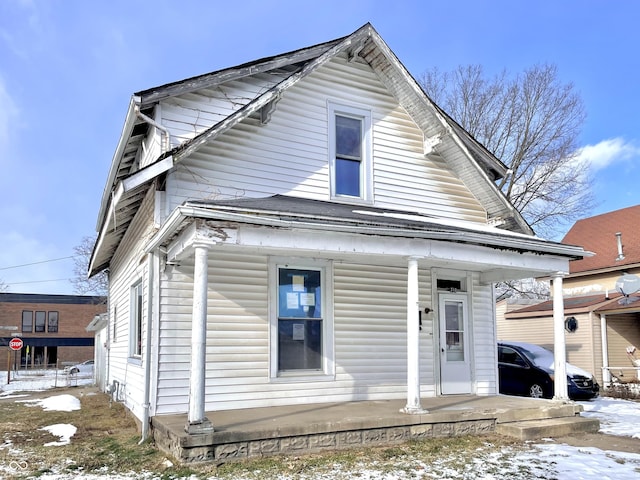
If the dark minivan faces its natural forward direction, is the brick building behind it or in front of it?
behind

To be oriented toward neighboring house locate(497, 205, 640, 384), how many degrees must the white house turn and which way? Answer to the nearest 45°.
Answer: approximately 90° to its left

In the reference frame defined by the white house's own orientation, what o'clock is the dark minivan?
The dark minivan is roughly at 9 o'clock from the white house.

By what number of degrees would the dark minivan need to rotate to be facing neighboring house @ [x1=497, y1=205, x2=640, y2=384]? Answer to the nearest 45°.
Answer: approximately 135° to its left

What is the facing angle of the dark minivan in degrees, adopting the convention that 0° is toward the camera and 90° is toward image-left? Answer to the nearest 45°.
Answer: approximately 315°

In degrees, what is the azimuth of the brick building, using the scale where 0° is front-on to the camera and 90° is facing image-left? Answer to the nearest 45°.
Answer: approximately 0°

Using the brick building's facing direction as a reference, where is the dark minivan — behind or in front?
in front
